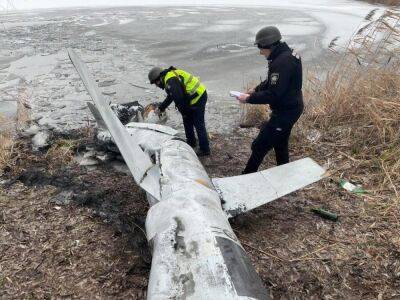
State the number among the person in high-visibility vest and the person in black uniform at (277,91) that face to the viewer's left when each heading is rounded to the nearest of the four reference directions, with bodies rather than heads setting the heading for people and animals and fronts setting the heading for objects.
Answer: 2

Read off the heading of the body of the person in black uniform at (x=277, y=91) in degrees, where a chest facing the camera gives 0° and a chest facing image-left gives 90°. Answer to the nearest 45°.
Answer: approximately 90°

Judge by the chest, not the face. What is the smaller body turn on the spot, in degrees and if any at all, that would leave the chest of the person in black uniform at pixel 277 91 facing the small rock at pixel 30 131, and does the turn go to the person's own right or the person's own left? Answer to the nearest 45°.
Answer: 0° — they already face it

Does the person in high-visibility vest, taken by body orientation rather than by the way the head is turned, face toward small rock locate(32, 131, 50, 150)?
yes

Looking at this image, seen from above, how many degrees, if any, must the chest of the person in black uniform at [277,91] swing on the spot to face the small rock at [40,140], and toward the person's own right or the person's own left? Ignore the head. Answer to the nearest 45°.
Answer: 0° — they already face it

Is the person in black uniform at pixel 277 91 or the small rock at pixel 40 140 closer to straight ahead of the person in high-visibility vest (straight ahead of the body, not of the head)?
the small rock

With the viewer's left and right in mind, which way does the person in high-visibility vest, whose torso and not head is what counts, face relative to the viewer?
facing to the left of the viewer

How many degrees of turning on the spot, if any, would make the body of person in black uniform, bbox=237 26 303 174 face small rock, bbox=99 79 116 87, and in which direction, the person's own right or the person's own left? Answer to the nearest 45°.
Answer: approximately 45° to the person's own right
